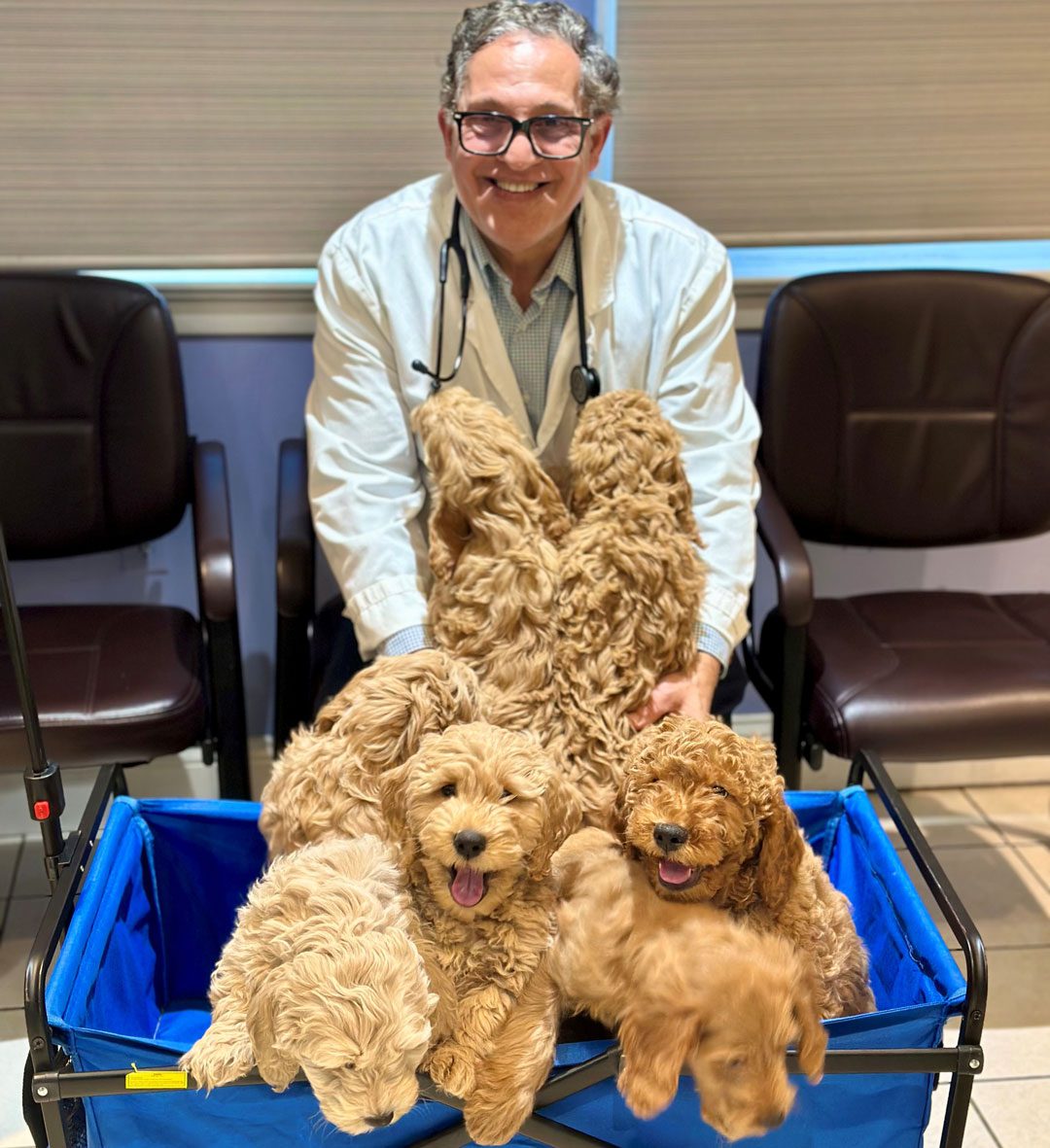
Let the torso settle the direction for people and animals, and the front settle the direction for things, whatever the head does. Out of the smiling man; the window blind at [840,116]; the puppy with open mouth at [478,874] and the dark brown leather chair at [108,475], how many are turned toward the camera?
4

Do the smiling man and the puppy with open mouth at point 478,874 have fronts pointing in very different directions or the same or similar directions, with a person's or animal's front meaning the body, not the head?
same or similar directions

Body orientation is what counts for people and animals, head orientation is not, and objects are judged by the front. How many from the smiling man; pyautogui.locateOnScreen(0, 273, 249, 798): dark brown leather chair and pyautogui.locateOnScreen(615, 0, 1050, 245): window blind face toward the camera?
3

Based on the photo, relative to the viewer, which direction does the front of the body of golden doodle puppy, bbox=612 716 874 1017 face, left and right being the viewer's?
facing the viewer and to the left of the viewer

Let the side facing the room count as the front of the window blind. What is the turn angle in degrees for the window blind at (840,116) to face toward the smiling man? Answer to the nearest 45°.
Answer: approximately 45° to its right

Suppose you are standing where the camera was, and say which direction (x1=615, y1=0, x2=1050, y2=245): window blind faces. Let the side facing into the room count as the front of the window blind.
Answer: facing the viewer

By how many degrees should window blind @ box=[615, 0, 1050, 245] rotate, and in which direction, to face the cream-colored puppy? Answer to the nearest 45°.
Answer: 0° — it already faces it

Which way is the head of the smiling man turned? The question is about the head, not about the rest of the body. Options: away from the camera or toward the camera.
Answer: toward the camera

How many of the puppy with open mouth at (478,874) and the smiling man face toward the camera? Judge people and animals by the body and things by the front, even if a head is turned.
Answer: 2

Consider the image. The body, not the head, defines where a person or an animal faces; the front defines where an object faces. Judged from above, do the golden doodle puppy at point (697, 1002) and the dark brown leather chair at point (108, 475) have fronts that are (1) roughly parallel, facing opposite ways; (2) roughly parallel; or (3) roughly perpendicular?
roughly parallel

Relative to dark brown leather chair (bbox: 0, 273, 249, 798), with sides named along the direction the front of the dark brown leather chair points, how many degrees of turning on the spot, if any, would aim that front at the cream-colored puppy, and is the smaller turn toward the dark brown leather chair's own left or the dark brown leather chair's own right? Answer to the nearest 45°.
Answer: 0° — it already faces it

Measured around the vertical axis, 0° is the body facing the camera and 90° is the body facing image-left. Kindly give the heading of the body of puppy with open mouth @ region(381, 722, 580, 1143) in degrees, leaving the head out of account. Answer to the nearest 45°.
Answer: approximately 0°

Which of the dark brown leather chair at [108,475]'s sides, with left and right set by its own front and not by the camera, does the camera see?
front
